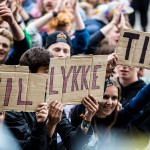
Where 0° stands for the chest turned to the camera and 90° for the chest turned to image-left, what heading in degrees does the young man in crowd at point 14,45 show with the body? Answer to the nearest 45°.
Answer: approximately 45°

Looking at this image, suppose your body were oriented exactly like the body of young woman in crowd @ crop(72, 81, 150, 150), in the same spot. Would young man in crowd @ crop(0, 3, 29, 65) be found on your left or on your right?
on your right

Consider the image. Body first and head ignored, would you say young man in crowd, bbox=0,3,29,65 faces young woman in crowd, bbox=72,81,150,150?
no

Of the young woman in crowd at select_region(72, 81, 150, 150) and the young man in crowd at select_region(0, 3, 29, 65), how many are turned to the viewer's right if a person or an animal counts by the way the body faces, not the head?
0

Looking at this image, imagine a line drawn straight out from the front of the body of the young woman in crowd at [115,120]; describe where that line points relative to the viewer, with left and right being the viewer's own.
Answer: facing the viewer
